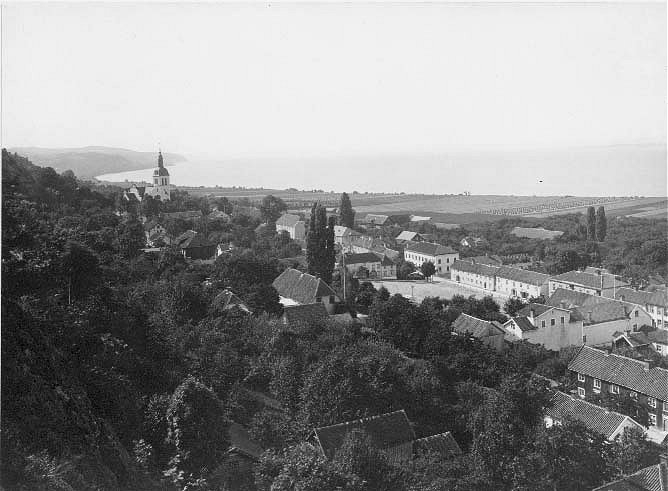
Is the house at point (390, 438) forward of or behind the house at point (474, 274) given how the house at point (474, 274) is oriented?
forward

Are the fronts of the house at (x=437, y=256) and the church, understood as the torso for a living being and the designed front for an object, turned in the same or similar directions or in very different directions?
very different directions

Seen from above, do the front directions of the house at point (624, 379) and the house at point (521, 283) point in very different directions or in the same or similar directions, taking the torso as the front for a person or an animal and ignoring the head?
same or similar directions

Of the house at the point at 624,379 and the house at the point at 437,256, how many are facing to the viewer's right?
0

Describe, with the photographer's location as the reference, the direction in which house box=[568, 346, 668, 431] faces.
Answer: facing the viewer and to the left of the viewer

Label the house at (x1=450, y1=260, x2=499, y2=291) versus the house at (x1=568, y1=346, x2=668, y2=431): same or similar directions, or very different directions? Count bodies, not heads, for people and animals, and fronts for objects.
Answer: same or similar directions

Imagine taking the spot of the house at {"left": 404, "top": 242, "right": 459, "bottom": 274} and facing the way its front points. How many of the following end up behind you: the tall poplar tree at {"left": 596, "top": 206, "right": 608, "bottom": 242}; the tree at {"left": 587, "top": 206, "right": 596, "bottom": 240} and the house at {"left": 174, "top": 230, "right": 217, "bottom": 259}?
2

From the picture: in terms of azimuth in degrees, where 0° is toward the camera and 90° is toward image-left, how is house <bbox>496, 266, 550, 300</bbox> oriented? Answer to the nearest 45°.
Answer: approximately 45°

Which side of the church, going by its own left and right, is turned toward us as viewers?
right

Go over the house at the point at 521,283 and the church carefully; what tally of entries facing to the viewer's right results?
1

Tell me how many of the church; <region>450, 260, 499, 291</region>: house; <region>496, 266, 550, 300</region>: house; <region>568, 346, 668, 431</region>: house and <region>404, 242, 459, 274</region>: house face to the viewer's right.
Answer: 1

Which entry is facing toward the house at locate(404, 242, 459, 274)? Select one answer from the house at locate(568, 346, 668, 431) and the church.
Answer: the church

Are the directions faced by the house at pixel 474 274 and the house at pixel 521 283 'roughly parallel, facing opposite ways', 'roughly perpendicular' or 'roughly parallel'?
roughly parallel
